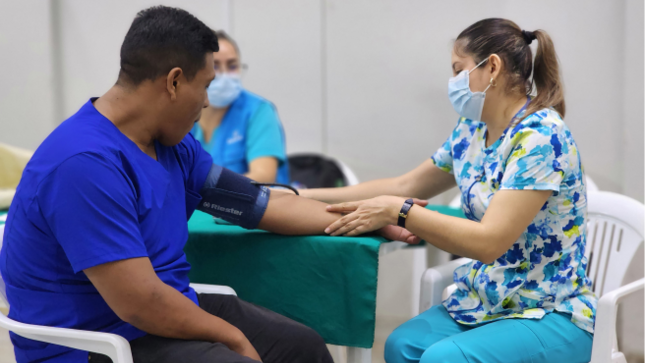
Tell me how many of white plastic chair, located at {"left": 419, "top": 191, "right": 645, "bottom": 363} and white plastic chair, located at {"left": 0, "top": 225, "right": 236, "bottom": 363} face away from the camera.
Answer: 0

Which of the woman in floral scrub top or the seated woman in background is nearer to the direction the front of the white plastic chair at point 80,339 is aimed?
the woman in floral scrub top

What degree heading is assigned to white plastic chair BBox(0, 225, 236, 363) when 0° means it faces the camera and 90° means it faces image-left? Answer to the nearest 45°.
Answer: approximately 315°

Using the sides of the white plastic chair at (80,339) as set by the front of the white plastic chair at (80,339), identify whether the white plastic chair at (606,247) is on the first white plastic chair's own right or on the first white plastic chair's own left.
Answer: on the first white plastic chair's own left

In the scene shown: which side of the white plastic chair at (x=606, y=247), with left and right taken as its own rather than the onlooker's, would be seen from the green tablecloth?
front

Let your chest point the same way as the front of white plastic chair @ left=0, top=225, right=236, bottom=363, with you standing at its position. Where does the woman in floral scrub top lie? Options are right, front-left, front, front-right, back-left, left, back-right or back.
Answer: front-left
